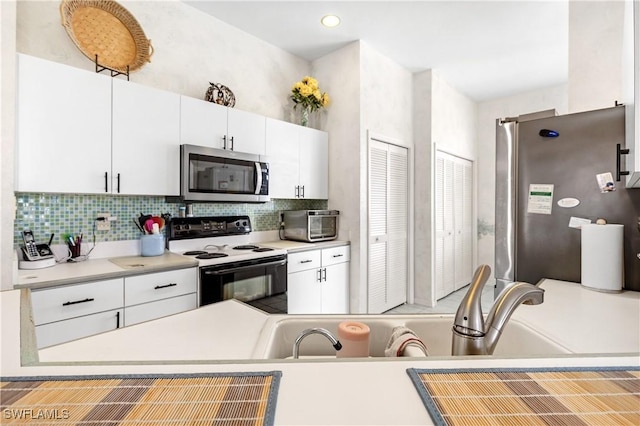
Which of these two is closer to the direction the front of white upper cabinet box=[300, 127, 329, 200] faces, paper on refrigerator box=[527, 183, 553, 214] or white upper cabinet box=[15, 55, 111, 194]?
the paper on refrigerator

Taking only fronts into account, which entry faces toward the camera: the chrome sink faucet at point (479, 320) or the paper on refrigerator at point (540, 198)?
the paper on refrigerator

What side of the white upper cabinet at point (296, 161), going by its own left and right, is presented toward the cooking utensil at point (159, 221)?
right

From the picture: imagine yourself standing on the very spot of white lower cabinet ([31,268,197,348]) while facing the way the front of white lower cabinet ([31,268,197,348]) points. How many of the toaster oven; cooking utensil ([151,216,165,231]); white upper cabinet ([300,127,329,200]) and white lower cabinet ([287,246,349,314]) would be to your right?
0

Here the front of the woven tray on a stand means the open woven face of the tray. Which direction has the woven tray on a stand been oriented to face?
toward the camera

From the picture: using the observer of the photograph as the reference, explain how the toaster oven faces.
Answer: facing the viewer and to the right of the viewer

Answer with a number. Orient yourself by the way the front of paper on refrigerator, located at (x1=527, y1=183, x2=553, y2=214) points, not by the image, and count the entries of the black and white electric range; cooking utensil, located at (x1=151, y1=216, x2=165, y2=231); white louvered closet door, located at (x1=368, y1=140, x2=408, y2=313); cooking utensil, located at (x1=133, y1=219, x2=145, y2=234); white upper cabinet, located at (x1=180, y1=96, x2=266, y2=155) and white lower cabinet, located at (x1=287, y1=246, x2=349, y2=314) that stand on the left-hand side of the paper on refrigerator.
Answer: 0

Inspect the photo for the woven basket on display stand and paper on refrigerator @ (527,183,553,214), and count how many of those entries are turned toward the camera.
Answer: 2

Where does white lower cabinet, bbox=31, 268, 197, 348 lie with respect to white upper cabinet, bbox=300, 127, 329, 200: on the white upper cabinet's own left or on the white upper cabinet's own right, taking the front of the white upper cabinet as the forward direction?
on the white upper cabinet's own right

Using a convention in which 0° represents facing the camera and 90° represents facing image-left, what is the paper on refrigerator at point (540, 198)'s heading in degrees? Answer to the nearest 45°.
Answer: approximately 0°

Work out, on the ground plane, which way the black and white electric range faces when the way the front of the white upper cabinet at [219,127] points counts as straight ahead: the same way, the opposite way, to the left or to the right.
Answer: the same way

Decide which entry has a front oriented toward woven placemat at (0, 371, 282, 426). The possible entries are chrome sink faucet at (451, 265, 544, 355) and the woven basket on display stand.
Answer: the woven basket on display stand

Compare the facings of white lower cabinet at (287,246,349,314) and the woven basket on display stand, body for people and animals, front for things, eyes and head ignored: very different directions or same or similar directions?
same or similar directions

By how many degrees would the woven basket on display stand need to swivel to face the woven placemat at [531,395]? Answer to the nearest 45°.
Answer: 0° — it already faces it

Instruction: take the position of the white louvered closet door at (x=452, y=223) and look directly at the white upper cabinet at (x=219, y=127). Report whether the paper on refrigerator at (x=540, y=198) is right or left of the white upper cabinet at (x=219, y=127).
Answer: left

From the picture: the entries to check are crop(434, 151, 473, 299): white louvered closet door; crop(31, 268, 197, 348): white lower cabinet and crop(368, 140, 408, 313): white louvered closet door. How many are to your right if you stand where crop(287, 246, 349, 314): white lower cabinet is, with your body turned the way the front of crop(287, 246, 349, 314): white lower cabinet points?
1

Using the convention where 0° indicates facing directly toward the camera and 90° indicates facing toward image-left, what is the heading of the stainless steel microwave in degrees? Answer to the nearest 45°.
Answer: approximately 315°

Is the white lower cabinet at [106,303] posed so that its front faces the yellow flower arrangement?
no

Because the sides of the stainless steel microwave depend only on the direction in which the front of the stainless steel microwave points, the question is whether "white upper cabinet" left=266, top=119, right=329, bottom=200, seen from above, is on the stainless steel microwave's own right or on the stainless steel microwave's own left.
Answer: on the stainless steel microwave's own left
